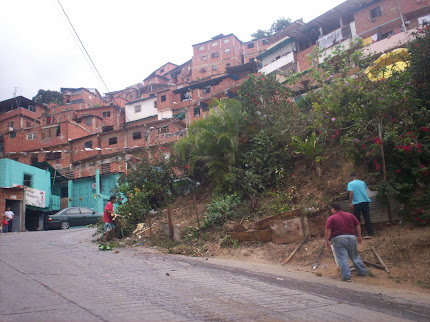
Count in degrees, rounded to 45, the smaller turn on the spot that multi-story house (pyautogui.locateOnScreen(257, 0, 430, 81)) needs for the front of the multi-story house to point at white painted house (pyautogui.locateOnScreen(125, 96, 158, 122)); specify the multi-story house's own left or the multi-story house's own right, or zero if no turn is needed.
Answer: approximately 45° to the multi-story house's own right

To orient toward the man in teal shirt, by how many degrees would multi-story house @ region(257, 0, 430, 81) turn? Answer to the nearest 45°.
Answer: approximately 45° to its left

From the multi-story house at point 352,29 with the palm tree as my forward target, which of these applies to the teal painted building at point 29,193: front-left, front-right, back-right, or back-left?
front-right

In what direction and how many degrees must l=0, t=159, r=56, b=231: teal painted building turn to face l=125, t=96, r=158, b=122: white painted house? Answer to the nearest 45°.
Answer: approximately 90° to its left

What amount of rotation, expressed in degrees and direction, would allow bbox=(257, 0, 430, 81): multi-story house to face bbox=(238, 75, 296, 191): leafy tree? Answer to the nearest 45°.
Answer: approximately 45° to its left

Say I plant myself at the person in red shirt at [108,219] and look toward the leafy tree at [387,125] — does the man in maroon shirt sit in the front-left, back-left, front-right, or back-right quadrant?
front-right

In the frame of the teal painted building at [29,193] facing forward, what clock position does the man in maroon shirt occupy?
The man in maroon shirt is roughly at 1 o'clock from the teal painted building.

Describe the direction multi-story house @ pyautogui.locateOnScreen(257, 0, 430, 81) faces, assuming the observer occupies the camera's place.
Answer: facing the viewer and to the left of the viewer

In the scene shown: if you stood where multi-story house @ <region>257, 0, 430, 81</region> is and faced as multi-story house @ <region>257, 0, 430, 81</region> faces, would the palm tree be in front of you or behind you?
in front

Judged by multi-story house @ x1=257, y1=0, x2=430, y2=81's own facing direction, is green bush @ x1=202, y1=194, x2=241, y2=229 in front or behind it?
in front
